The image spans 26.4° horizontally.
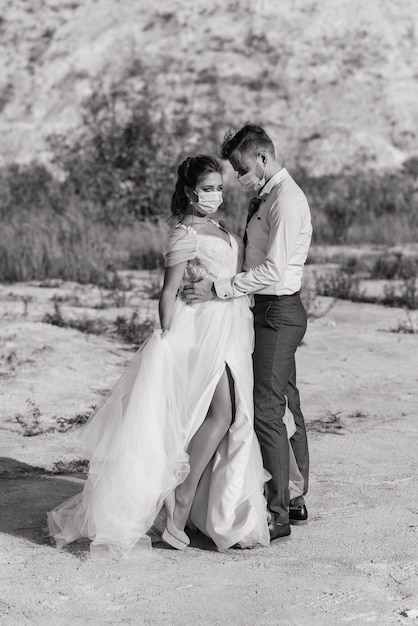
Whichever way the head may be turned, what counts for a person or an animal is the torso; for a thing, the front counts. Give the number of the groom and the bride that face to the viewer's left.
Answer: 1

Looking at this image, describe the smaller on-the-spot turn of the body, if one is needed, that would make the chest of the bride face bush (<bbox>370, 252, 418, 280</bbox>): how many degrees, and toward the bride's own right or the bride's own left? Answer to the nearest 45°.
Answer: approximately 135° to the bride's own left

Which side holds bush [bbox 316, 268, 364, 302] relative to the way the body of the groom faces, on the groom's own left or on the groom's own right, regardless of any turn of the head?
on the groom's own right

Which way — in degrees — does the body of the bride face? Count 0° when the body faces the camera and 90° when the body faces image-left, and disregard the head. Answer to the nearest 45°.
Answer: approximately 315°

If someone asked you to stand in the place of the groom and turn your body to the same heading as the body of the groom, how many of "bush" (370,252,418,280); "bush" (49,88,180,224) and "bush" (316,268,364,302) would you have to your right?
3

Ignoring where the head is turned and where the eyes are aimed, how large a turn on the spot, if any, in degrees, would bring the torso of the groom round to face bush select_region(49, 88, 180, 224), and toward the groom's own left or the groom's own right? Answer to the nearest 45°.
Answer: approximately 90° to the groom's own right

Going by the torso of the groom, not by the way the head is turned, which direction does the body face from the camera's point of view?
to the viewer's left
